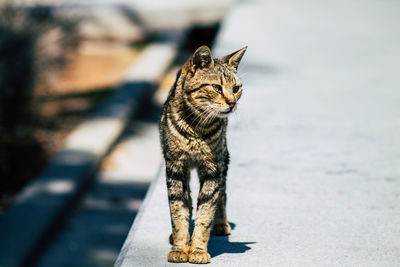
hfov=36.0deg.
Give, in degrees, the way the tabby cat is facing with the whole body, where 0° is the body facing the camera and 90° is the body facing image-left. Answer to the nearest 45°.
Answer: approximately 0°
